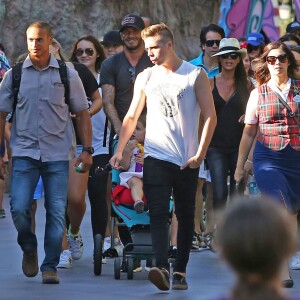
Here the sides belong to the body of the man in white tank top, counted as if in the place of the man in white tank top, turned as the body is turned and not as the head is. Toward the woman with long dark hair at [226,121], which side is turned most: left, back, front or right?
back

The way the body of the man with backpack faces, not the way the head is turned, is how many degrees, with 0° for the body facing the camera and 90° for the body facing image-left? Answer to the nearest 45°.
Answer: approximately 0°

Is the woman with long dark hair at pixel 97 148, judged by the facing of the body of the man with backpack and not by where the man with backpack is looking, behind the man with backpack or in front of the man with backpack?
behind

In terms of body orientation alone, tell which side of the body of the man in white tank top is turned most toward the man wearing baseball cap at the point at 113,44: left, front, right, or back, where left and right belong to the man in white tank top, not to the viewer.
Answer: back

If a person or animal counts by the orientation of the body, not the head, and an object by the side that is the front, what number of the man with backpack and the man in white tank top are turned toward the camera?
2
